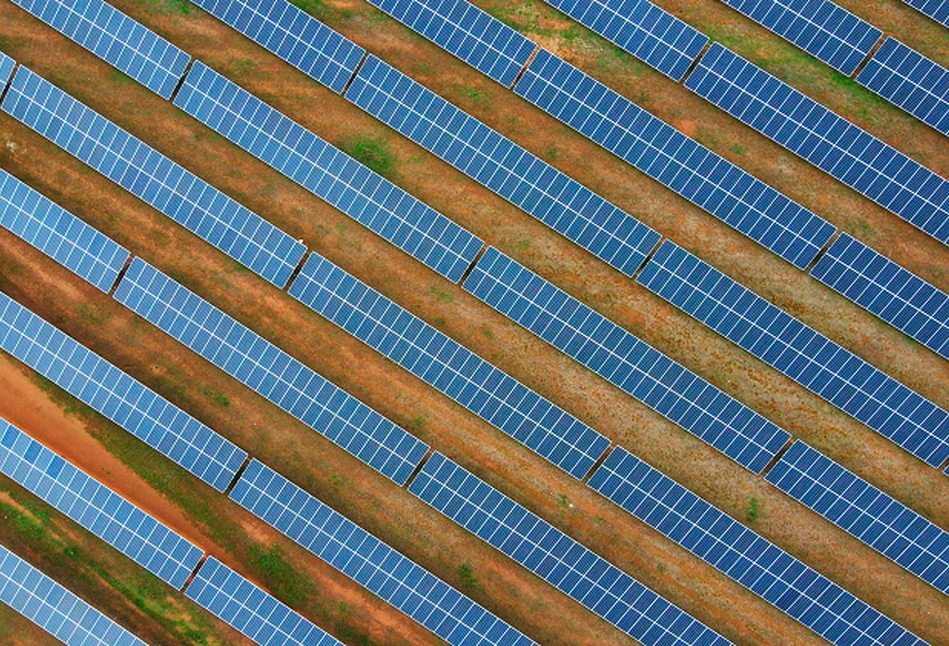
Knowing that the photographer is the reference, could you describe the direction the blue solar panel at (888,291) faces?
facing the viewer and to the left of the viewer
